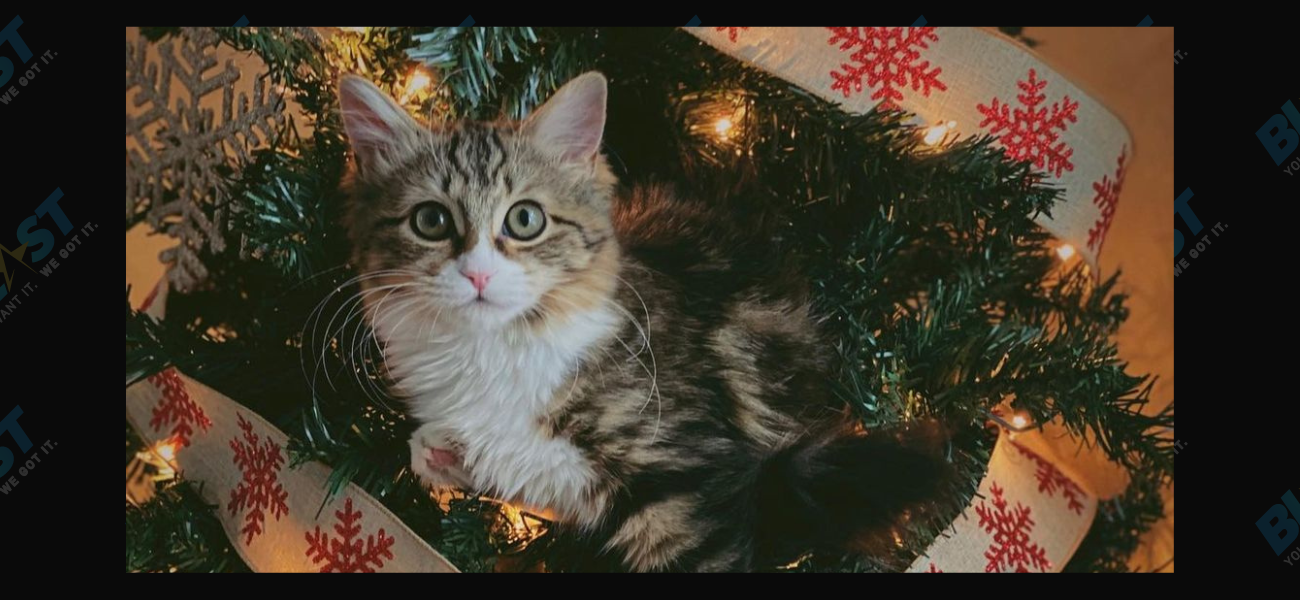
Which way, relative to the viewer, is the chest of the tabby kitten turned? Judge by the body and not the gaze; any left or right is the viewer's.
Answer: facing the viewer and to the left of the viewer
